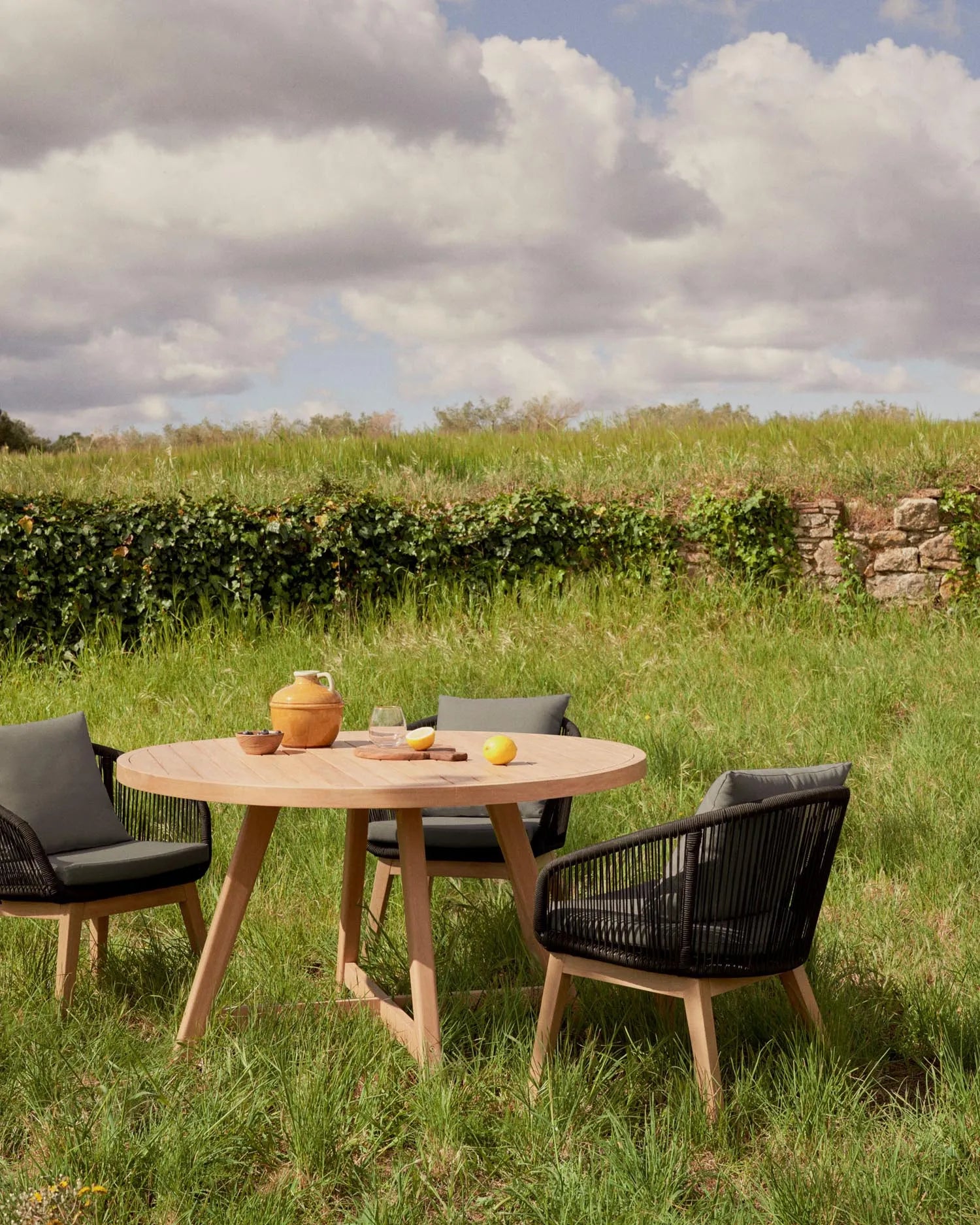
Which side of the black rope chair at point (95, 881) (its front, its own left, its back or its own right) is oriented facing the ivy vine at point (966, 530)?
left

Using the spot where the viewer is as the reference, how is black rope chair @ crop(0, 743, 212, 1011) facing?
facing the viewer and to the right of the viewer

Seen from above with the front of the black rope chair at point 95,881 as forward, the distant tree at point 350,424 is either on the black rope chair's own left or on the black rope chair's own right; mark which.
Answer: on the black rope chair's own left

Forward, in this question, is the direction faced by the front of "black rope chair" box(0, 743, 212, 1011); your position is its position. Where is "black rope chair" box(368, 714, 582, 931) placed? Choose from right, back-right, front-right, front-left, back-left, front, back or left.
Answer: front-left

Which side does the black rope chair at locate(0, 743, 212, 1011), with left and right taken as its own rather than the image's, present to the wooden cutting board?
front

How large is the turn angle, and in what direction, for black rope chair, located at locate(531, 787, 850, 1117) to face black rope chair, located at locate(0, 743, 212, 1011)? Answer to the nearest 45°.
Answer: approximately 45° to its left

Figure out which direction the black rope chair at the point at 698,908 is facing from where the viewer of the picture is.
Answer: facing away from the viewer and to the left of the viewer

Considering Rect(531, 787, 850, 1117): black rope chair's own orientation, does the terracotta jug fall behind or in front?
in front

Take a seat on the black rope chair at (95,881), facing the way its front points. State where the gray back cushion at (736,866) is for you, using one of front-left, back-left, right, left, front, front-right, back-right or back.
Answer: front

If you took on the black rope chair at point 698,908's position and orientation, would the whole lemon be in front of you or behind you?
in front

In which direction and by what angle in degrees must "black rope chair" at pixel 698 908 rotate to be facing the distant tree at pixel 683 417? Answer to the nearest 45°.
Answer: approximately 45° to its right

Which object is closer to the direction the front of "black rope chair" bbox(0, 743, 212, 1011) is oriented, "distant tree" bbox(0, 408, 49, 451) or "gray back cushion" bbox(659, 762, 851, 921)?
the gray back cushion

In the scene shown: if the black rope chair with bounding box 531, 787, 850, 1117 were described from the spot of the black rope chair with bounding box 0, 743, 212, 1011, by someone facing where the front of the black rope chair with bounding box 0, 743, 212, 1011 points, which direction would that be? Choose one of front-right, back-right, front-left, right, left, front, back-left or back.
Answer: front
